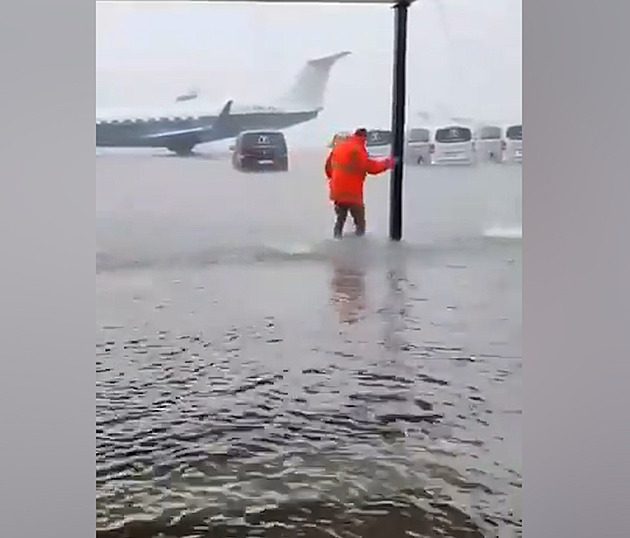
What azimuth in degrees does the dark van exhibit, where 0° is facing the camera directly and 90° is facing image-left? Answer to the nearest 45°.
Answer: approximately 180°

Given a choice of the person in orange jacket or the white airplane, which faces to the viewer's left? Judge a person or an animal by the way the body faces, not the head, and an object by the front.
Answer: the white airplane

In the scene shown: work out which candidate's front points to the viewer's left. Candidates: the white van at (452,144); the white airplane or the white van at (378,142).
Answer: the white airplane

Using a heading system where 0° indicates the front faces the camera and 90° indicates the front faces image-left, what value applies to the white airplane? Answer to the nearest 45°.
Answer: approximately 90°
